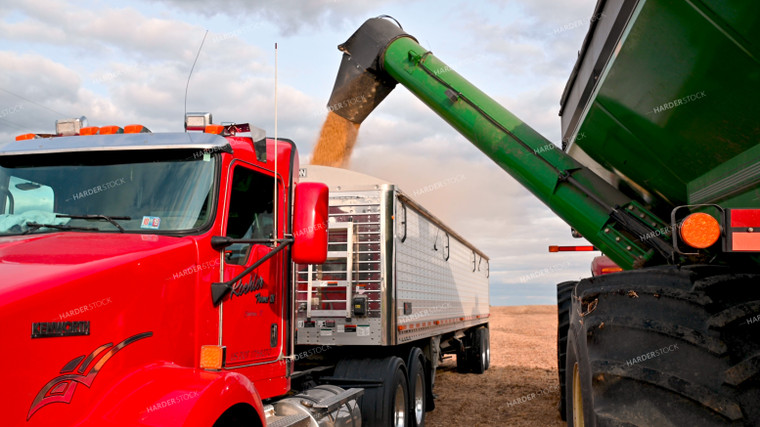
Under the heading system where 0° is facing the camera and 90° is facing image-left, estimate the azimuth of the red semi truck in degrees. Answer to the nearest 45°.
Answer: approximately 45°

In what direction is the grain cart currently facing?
away from the camera
